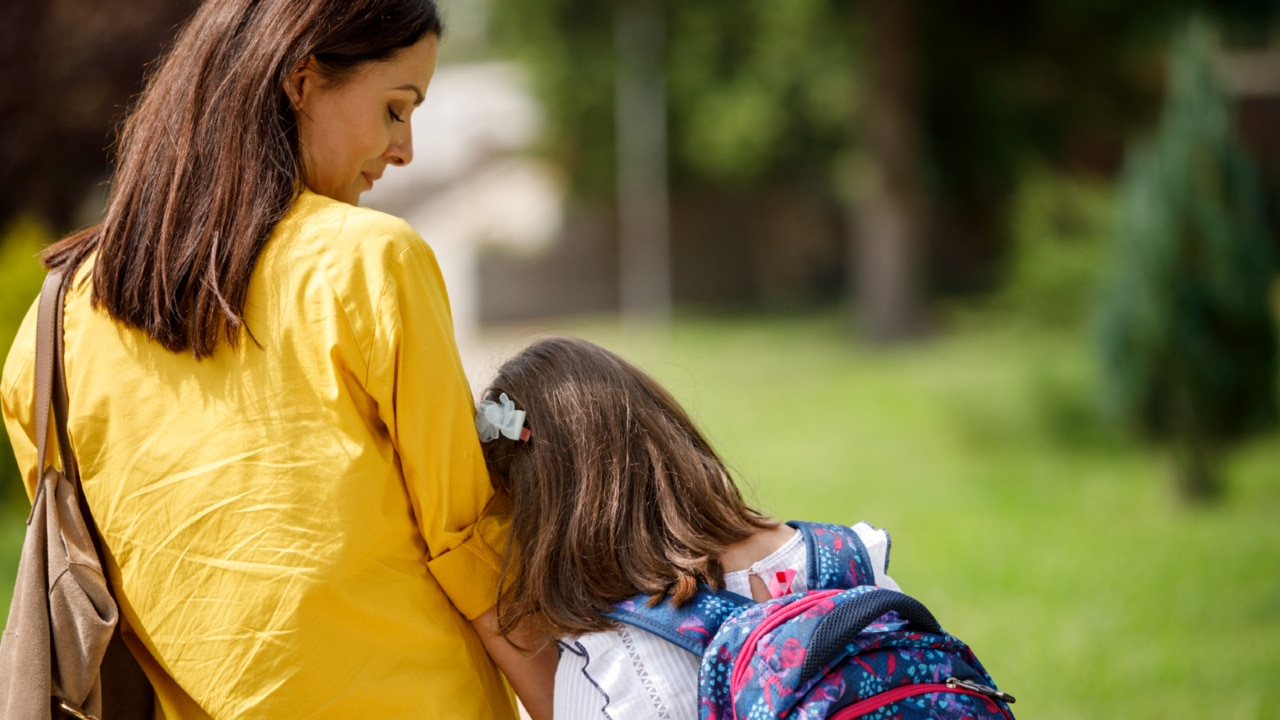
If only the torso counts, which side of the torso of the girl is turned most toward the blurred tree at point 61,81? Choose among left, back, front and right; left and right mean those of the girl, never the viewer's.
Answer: front

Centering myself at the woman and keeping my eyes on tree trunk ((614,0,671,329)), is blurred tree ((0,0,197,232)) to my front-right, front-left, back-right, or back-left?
front-left

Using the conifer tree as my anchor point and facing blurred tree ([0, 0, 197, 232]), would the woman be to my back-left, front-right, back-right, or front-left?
front-left

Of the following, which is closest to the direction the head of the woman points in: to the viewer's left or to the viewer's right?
to the viewer's right

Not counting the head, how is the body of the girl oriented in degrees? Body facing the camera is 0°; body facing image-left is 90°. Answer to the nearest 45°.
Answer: approximately 135°

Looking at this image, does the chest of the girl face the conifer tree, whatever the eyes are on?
no

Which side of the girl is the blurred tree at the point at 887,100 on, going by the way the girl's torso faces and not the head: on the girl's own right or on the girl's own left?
on the girl's own right

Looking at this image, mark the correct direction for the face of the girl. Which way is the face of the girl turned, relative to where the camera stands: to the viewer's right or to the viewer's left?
to the viewer's left

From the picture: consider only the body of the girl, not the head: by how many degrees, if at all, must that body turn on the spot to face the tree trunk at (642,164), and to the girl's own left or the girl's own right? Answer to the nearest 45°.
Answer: approximately 45° to the girl's own right

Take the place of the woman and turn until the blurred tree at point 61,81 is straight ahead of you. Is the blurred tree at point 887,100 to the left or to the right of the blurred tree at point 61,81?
right
